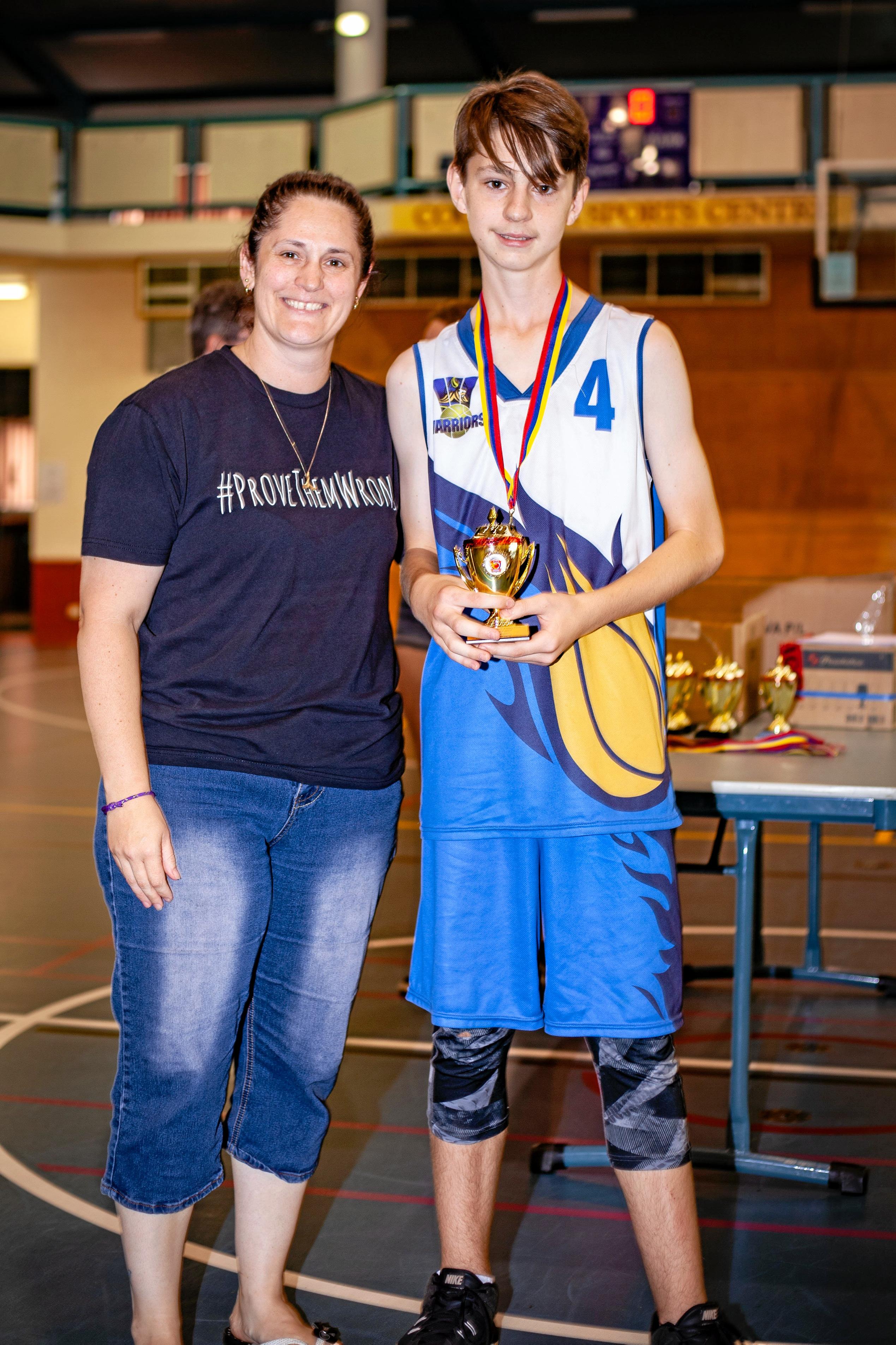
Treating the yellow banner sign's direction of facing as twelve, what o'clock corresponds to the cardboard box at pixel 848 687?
The cardboard box is roughly at 12 o'clock from the yellow banner sign.

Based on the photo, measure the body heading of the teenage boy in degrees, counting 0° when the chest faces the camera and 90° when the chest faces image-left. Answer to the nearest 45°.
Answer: approximately 0°

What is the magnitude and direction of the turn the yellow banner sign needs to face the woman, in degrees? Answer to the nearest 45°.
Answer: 0° — it already faces them

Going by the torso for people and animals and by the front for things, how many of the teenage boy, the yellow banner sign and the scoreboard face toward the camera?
3

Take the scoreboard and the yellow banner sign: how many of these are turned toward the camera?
2

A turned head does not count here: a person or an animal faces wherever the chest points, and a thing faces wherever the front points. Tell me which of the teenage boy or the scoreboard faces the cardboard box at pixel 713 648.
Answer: the scoreboard

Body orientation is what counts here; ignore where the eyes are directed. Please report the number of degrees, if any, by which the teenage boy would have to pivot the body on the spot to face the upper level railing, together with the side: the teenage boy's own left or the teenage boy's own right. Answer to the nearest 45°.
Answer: approximately 180°

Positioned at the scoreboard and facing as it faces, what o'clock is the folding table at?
The folding table is roughly at 12 o'clock from the scoreboard.

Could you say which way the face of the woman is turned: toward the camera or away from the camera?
toward the camera

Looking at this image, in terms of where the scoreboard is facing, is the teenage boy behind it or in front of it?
in front

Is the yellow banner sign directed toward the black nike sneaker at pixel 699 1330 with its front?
yes

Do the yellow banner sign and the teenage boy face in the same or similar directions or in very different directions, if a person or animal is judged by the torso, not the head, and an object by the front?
same or similar directions

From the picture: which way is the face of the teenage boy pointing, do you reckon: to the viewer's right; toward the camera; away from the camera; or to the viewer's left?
toward the camera

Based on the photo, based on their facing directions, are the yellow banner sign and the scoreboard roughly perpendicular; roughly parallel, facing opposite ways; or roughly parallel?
roughly parallel

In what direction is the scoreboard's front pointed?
toward the camera

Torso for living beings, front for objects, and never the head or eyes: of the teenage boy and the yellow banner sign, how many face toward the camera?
2

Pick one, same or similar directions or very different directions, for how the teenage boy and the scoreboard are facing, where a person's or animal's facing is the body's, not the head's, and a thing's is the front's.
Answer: same or similar directions

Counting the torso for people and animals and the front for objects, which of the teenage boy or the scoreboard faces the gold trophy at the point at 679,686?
the scoreboard

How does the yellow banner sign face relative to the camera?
toward the camera
